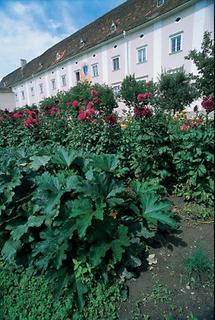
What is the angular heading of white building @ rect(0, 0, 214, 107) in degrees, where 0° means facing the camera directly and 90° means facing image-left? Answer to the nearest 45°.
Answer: approximately 45°

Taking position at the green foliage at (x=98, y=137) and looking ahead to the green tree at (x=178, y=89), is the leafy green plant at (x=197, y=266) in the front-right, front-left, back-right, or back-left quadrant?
back-right

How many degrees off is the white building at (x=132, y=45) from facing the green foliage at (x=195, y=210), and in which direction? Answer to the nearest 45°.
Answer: approximately 45° to its left

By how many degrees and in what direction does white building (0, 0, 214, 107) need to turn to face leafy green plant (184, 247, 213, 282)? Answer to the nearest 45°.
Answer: approximately 45° to its left

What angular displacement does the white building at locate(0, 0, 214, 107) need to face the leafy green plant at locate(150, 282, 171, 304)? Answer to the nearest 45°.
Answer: approximately 45° to its left

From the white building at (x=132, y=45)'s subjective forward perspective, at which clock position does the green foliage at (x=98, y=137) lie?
The green foliage is roughly at 11 o'clock from the white building.

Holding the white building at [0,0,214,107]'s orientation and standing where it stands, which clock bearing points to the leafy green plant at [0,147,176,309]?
The leafy green plant is roughly at 11 o'clock from the white building.
